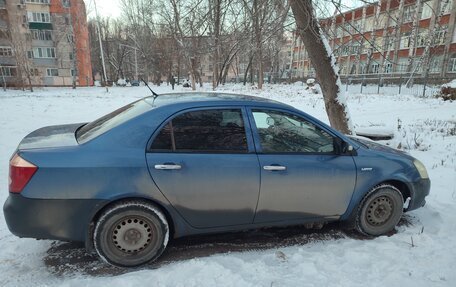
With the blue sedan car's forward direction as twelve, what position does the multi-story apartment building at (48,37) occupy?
The multi-story apartment building is roughly at 8 o'clock from the blue sedan car.

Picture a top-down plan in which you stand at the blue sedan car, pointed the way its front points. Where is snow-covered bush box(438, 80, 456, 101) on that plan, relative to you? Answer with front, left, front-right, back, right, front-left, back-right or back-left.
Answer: front-left

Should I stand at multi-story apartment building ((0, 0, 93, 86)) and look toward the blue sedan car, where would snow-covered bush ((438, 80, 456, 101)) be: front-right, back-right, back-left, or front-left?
front-left

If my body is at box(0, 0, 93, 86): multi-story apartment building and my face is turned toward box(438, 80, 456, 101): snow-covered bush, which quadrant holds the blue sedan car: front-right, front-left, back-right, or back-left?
front-right

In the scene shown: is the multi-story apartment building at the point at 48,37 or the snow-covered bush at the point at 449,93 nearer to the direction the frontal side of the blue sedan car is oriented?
the snow-covered bush

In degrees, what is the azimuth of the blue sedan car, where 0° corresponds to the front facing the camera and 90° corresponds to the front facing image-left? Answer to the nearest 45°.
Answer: approximately 270°

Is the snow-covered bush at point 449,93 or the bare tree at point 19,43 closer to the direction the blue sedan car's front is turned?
the snow-covered bush

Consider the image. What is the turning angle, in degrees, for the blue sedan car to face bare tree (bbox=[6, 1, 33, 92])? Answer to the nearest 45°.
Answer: approximately 135° to its left
